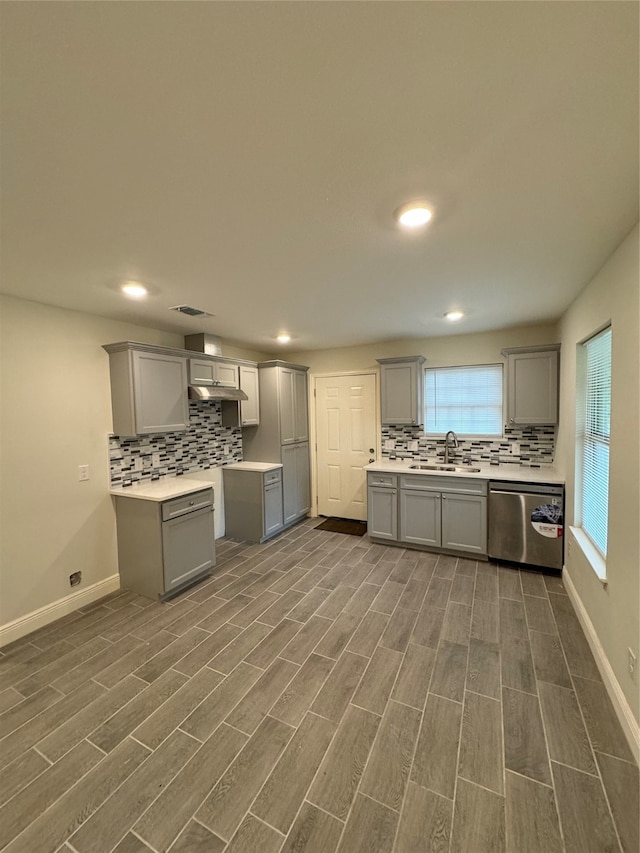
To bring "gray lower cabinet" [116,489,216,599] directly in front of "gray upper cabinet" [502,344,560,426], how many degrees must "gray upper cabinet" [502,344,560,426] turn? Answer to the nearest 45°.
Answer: approximately 45° to its right

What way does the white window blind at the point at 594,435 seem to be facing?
to the viewer's left

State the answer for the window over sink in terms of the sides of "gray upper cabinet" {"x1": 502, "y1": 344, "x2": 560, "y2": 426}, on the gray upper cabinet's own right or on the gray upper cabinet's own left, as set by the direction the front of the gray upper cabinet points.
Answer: on the gray upper cabinet's own right

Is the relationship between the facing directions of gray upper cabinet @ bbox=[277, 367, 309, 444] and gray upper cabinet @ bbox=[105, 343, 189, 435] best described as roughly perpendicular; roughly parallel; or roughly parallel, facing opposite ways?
roughly parallel

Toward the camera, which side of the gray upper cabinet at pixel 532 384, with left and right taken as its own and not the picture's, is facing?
front

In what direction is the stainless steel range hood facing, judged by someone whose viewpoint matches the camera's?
facing the viewer and to the right of the viewer

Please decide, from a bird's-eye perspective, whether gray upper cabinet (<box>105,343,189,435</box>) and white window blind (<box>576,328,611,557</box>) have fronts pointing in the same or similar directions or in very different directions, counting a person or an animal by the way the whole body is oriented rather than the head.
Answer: very different directions

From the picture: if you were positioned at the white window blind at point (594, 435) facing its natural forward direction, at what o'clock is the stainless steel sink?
The stainless steel sink is roughly at 1 o'clock from the white window blind.

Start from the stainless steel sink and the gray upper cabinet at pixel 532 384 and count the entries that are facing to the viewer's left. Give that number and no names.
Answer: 0

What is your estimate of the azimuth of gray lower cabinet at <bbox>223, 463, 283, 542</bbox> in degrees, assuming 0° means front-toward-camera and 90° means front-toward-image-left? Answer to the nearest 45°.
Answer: approximately 315°

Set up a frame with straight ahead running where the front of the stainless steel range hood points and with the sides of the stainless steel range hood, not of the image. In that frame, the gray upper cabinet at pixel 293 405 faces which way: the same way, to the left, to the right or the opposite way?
the same way

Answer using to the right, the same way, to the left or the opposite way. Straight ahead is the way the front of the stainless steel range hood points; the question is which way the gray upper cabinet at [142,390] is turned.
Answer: the same way

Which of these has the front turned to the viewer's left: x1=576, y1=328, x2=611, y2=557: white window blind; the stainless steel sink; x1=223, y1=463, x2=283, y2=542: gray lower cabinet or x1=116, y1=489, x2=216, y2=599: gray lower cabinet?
the white window blind

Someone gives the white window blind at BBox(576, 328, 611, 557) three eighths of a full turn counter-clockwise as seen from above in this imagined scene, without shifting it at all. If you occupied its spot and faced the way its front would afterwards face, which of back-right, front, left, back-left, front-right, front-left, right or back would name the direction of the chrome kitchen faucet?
back

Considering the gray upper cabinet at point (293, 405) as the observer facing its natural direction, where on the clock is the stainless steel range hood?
The stainless steel range hood is roughly at 3 o'clock from the gray upper cabinet.

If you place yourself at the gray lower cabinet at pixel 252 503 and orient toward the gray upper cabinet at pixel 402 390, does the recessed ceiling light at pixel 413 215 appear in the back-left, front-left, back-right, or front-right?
front-right

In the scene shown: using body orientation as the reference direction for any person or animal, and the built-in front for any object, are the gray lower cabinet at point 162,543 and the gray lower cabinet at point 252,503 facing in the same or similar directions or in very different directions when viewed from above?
same or similar directions

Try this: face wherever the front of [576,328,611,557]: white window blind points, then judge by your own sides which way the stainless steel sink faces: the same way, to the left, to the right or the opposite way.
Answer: to the left

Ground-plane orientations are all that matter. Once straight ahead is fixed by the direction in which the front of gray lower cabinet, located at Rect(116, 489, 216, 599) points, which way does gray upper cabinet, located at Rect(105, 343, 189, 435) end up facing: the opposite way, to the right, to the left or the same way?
the same way
